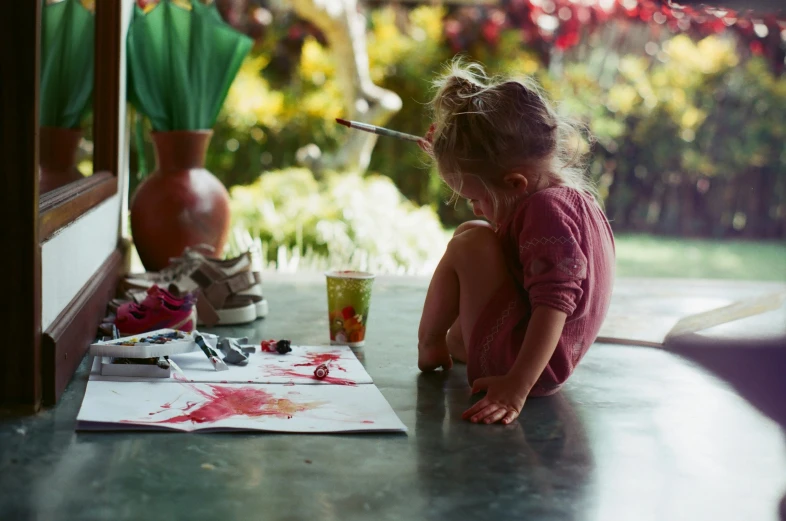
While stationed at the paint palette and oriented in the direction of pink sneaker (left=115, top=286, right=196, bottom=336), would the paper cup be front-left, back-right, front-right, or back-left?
front-right

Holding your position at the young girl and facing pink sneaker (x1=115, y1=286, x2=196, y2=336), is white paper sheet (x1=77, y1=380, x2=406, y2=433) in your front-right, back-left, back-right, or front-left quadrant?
front-left

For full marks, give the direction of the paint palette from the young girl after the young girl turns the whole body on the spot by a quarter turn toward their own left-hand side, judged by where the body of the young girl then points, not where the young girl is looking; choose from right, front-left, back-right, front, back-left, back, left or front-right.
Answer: right

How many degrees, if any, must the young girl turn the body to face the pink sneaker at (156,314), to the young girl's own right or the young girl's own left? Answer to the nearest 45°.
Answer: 0° — they already face it

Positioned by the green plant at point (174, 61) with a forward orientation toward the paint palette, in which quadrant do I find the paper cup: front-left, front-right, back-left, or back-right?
front-left

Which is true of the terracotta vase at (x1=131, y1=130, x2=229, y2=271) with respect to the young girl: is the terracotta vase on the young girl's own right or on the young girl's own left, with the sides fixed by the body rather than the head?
on the young girl's own right

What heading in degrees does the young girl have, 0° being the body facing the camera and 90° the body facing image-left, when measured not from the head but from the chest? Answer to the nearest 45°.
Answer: approximately 90°

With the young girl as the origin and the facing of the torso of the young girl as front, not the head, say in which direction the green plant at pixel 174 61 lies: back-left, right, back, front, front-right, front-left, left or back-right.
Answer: front-right
